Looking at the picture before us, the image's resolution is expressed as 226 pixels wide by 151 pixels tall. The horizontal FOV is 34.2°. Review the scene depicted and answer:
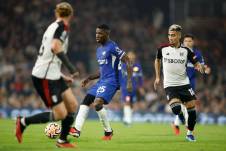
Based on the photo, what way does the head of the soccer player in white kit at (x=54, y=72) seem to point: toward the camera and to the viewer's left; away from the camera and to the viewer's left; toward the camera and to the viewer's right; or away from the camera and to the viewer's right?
away from the camera and to the viewer's right

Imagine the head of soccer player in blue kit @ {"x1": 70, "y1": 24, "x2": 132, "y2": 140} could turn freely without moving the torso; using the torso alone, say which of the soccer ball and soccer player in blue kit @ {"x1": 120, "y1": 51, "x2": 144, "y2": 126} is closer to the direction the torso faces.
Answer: the soccer ball

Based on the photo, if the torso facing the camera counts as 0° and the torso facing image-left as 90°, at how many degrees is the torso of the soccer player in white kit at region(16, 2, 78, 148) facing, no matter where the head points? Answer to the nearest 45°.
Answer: approximately 270°

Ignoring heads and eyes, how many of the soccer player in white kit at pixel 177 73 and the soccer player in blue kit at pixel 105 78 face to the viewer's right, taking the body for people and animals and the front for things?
0

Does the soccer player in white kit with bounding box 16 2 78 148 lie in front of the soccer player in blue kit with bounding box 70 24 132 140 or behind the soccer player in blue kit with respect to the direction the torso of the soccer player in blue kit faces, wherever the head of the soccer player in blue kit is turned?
in front

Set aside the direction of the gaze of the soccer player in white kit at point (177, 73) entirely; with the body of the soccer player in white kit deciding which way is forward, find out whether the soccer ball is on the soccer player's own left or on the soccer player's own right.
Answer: on the soccer player's own right

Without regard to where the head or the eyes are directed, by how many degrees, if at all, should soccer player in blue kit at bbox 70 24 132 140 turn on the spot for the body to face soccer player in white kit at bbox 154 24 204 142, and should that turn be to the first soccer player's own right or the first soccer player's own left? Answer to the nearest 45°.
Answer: approximately 135° to the first soccer player's own left

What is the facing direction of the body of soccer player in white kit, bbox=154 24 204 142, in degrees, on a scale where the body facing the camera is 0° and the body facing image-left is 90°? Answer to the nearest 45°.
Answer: approximately 0°

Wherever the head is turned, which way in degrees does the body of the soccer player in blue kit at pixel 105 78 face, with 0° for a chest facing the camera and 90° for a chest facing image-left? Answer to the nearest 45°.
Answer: approximately 45°
